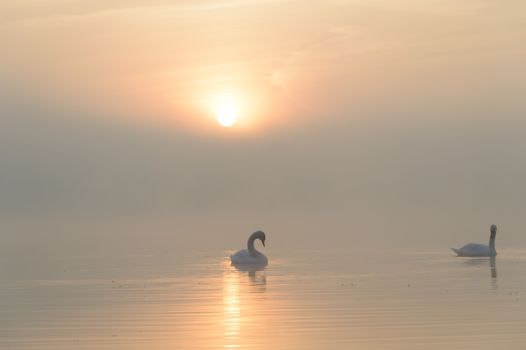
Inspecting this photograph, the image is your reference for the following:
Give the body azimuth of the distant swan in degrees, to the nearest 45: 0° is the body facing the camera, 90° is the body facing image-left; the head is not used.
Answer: approximately 270°

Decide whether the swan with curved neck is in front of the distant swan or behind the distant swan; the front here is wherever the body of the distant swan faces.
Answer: behind
